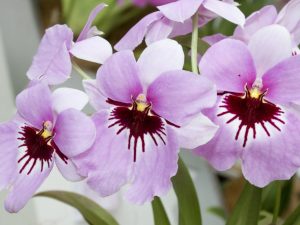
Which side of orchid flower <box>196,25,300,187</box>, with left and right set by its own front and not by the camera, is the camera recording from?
front
